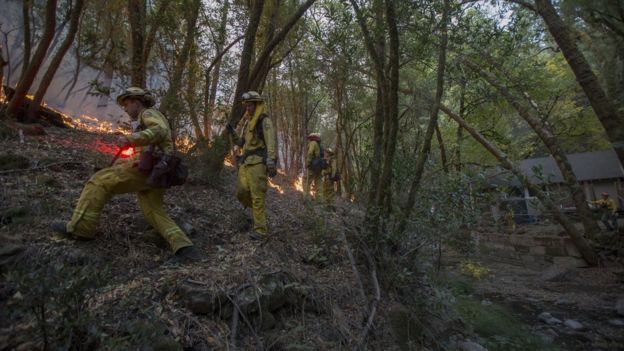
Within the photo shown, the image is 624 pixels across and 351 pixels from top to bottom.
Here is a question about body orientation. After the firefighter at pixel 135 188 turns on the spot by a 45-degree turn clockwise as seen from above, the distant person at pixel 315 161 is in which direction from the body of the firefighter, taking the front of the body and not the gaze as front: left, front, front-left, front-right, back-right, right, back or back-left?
right

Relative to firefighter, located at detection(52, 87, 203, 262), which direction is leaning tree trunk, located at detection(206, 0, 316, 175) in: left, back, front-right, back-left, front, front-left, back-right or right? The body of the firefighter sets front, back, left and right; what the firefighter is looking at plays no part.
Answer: back-right

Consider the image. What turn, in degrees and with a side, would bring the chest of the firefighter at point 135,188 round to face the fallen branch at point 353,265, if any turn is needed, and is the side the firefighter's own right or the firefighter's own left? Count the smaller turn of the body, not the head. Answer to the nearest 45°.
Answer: approximately 180°

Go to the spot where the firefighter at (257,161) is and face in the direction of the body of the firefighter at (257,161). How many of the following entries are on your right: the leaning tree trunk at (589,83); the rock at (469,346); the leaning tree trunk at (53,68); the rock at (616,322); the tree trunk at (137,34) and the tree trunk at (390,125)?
2

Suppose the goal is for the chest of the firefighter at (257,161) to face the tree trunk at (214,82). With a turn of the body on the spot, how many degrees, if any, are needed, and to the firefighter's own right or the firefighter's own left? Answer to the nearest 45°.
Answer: approximately 135° to the firefighter's own right

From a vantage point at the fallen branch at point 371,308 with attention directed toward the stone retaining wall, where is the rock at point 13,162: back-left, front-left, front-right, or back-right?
back-left

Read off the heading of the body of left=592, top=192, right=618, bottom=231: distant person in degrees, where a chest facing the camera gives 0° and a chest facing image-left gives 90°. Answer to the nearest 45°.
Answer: approximately 90°

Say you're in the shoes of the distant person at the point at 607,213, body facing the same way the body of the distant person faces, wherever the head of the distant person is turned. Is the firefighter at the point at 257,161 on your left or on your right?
on your left

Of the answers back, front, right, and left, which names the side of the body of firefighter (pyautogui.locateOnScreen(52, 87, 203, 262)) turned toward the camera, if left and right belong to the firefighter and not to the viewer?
left

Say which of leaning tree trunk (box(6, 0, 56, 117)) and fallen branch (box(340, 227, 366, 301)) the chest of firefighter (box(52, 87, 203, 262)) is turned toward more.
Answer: the leaning tree trunk

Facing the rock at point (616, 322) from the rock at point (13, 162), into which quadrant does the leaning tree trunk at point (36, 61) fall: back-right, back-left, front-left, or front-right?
back-left

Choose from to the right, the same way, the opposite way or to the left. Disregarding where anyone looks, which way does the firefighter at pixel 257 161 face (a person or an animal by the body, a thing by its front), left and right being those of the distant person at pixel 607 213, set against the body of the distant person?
to the left

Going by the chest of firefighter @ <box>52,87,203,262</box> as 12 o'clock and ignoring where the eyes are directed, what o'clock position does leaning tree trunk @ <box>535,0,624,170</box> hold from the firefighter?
The leaning tree trunk is roughly at 6 o'clock from the firefighter.

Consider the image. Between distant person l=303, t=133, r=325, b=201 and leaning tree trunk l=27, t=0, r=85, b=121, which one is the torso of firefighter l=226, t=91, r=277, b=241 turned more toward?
the leaning tree trunk

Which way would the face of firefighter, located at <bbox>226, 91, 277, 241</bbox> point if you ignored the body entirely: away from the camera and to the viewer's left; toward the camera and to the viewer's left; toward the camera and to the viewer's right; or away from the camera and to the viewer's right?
toward the camera and to the viewer's left

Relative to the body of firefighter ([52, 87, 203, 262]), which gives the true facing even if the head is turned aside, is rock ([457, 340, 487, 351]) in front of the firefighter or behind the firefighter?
behind

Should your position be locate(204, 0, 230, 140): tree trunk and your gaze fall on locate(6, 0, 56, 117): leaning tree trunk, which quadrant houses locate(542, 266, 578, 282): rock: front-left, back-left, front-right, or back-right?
back-left
